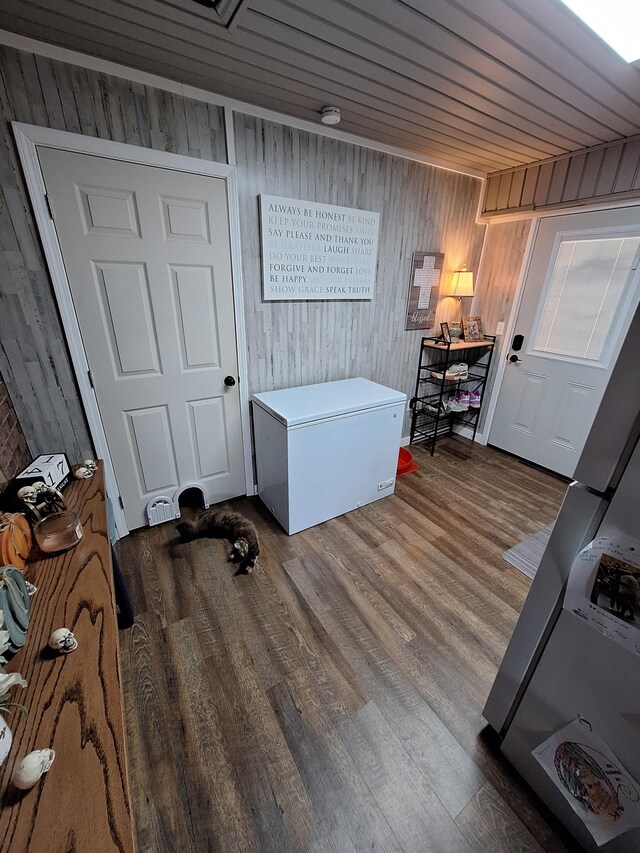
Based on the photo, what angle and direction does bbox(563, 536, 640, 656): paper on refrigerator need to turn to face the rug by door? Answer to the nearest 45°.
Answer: approximately 135° to its right

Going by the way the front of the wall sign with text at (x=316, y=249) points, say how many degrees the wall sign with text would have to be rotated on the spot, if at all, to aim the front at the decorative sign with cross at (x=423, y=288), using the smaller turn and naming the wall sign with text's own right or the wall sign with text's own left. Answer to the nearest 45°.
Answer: approximately 90° to the wall sign with text's own left

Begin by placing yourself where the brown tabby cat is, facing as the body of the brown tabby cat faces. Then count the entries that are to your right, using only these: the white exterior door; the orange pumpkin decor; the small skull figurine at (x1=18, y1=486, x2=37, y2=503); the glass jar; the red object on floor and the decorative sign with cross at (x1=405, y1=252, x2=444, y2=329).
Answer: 3

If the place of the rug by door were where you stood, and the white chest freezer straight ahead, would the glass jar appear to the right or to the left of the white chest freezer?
left

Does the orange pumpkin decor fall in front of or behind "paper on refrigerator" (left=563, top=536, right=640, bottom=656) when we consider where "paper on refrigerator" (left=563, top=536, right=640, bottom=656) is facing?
in front

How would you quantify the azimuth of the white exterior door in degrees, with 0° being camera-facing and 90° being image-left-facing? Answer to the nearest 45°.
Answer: approximately 45°

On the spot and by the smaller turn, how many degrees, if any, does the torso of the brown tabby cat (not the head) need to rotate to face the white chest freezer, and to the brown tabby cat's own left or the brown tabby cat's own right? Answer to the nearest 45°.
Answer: approximately 45° to the brown tabby cat's own left

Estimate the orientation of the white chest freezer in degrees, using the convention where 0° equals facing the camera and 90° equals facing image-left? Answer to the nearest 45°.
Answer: approximately 315°

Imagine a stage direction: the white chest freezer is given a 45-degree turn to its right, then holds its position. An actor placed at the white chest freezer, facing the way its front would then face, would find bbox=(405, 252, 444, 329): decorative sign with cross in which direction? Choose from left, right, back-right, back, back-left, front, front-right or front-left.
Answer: back-left

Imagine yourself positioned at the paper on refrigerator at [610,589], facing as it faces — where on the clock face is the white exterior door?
The white exterior door is roughly at 4 o'clock from the paper on refrigerator.

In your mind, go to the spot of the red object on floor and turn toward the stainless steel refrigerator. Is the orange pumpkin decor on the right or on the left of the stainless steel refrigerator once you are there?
right
